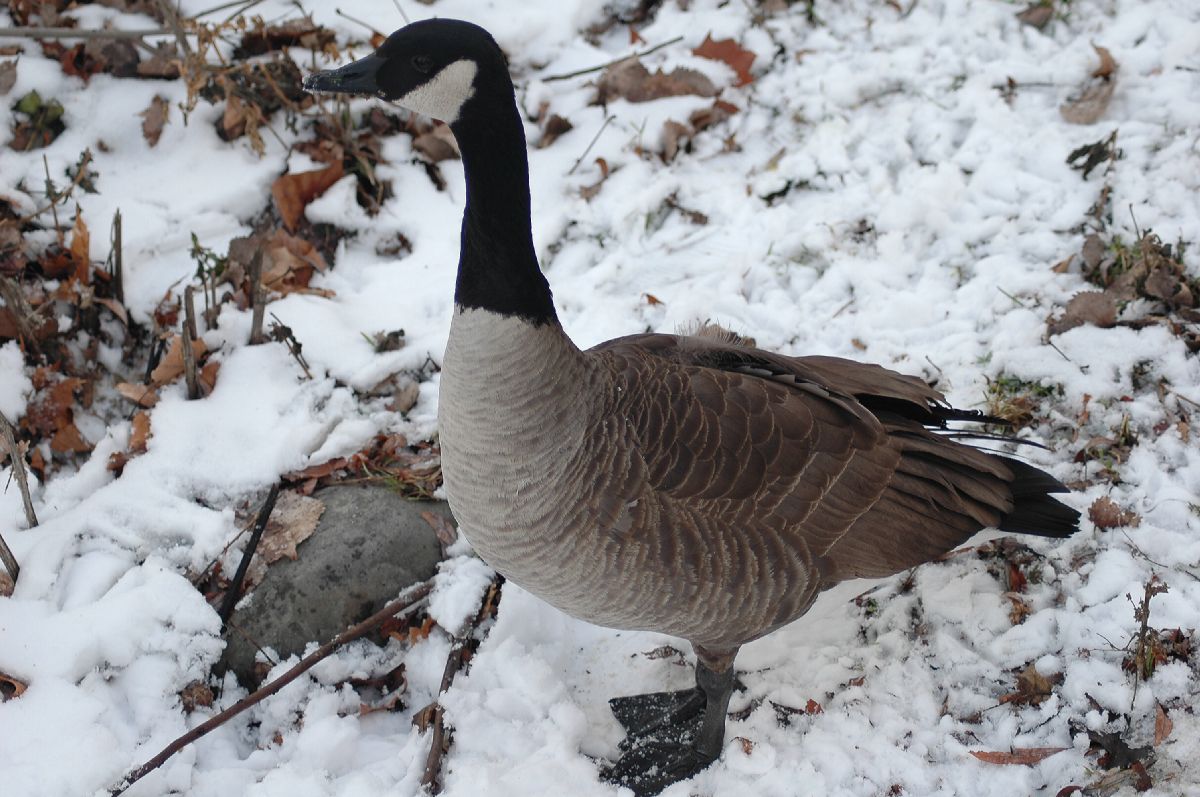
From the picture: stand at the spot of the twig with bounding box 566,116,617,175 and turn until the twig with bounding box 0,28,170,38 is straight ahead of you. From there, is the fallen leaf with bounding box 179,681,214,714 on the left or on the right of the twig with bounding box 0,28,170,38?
left

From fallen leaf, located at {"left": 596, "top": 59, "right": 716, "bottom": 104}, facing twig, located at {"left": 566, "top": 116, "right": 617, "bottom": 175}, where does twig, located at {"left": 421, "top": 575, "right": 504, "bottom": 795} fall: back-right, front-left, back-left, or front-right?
front-left

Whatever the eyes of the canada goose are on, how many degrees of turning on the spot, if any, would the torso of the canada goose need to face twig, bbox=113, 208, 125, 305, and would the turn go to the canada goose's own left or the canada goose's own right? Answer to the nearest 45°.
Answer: approximately 45° to the canada goose's own right

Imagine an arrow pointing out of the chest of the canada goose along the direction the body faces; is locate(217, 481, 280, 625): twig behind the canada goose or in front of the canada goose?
in front

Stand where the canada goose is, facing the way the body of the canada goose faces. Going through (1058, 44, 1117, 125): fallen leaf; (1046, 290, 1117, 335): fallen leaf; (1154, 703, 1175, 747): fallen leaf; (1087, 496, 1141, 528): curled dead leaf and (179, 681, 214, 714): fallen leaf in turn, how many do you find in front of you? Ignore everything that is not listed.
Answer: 1

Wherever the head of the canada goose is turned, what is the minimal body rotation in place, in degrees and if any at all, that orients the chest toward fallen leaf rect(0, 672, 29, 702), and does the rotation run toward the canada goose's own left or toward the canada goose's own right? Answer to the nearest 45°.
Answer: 0° — it already faces it

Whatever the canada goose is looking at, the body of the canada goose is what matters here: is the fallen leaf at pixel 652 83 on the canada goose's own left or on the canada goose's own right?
on the canada goose's own right

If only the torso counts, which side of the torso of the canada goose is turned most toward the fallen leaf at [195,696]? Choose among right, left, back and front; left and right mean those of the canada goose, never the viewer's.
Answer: front

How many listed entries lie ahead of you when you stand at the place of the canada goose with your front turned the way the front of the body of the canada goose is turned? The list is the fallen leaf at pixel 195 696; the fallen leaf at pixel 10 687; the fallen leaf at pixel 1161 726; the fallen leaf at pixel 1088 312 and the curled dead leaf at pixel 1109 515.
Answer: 2

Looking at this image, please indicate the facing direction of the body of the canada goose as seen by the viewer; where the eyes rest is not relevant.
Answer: to the viewer's left

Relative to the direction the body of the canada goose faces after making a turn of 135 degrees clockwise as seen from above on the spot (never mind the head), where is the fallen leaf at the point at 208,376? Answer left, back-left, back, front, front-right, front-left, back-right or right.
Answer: left

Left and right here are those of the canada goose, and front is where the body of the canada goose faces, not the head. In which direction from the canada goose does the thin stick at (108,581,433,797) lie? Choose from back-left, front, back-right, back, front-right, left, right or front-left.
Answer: front

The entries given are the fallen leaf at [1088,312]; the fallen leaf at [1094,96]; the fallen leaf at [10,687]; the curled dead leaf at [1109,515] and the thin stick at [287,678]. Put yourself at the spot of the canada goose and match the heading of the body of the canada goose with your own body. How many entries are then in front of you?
2

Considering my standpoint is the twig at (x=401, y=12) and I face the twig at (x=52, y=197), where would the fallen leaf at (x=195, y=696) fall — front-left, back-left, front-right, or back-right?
front-left

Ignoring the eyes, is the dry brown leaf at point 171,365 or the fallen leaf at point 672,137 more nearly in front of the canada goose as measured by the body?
the dry brown leaf

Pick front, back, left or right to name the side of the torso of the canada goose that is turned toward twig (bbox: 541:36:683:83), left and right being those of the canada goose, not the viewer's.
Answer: right
